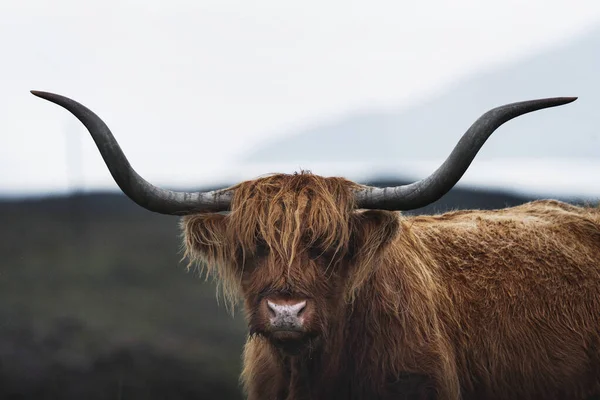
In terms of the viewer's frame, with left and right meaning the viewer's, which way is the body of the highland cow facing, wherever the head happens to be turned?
facing the viewer and to the left of the viewer
